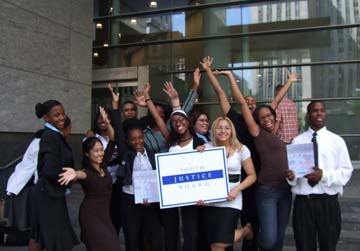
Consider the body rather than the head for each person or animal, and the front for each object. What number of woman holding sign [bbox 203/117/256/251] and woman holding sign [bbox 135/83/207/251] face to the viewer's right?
0

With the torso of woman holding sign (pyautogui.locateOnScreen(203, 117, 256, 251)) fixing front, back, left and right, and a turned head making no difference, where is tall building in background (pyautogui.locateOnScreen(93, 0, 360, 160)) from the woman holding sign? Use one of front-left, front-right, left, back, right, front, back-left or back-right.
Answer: back-right

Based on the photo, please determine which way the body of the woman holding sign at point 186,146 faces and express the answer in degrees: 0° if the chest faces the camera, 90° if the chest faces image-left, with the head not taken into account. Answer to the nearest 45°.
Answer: approximately 0°

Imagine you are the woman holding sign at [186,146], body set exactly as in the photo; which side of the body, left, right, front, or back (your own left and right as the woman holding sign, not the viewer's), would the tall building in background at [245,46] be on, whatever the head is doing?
back

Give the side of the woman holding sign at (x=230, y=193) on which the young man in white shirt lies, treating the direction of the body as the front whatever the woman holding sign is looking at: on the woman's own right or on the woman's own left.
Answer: on the woman's own left

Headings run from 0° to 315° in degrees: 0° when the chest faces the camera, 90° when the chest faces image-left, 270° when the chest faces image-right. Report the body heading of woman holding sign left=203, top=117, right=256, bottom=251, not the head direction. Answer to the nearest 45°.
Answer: approximately 45°
